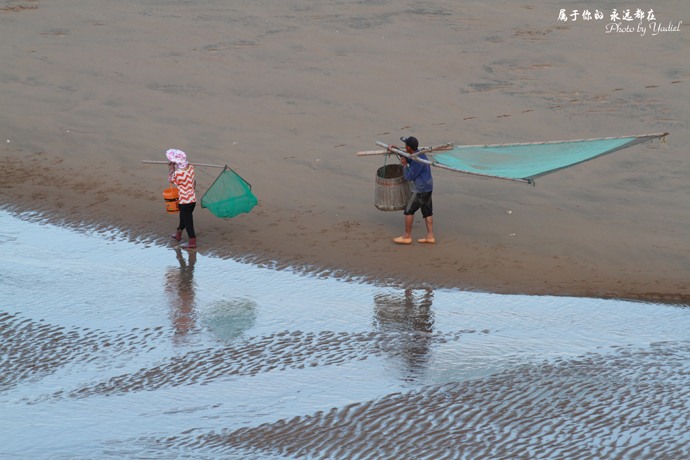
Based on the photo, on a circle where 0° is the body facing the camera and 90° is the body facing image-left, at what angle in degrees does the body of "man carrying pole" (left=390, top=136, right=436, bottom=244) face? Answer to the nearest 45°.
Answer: approximately 90°
